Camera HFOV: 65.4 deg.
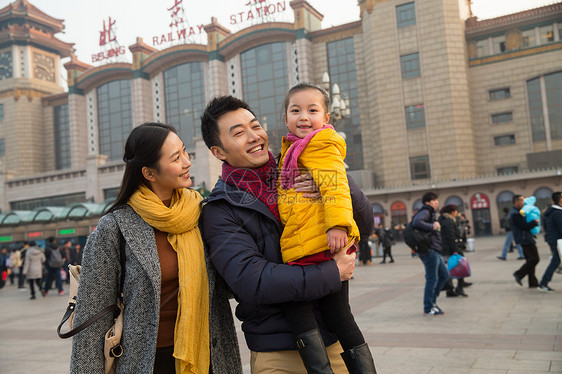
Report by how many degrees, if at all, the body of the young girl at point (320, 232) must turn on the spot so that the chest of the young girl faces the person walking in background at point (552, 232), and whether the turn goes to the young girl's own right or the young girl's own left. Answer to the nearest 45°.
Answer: approximately 180°

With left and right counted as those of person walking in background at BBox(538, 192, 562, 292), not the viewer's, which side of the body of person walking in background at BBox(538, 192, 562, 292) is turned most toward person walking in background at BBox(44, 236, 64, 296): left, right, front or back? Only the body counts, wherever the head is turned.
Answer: back

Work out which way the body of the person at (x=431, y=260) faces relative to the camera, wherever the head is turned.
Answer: to the viewer's right

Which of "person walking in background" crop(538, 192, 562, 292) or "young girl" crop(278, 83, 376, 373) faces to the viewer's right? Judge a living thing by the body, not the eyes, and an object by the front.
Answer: the person walking in background

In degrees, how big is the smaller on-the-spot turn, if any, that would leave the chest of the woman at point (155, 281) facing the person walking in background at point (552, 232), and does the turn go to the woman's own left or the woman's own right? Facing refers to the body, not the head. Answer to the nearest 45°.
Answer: approximately 90° to the woman's own left
